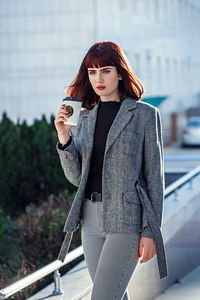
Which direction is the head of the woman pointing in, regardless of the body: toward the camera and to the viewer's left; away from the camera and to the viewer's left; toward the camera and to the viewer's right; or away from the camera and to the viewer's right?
toward the camera and to the viewer's left

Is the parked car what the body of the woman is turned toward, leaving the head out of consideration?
no

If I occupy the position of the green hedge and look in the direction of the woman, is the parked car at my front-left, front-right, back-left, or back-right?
back-left

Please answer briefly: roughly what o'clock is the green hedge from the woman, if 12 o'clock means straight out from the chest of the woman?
The green hedge is roughly at 4 o'clock from the woman.

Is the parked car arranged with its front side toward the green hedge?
no

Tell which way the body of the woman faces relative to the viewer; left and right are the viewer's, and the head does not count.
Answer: facing the viewer and to the left of the viewer
